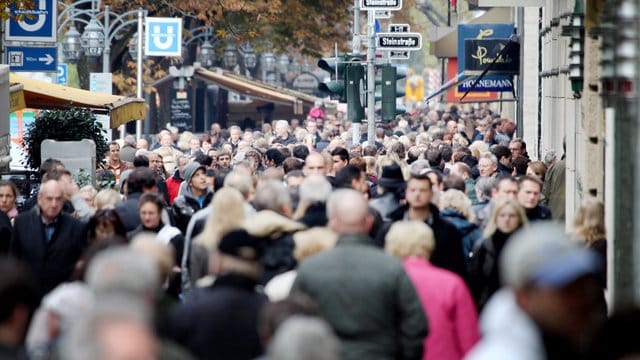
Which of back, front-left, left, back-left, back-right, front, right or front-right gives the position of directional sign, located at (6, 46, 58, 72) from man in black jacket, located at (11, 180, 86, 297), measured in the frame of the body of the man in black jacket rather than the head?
back

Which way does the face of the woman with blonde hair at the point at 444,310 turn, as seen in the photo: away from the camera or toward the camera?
away from the camera

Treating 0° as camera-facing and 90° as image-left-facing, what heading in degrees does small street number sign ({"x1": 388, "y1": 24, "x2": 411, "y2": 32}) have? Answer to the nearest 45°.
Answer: approximately 0°

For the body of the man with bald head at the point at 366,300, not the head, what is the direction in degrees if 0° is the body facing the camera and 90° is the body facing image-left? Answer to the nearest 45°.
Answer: approximately 180°

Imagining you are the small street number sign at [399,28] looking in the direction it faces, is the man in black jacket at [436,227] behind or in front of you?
in front

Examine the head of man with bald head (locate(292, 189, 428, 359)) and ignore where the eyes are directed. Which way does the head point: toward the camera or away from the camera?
away from the camera

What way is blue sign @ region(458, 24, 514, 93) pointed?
toward the camera

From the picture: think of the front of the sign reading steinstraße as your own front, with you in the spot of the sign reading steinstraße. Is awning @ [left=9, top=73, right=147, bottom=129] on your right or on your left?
on your right

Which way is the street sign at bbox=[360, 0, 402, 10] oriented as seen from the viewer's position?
toward the camera

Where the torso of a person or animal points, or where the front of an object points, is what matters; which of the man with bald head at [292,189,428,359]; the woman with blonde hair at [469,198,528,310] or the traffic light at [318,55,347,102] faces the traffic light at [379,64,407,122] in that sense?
the man with bald head

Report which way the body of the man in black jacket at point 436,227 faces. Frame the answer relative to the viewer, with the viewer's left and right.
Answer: facing the viewer

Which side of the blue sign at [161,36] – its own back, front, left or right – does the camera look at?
front
